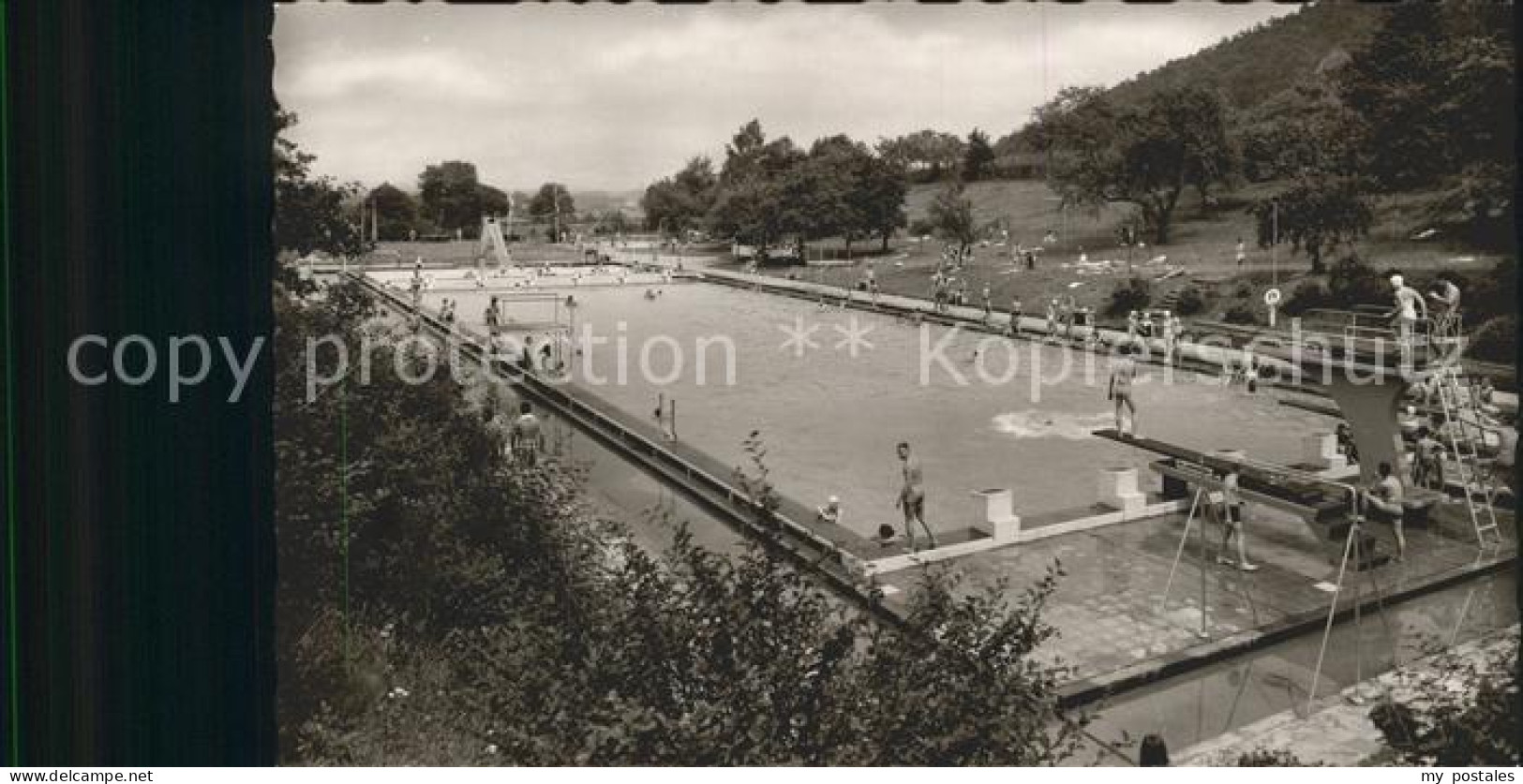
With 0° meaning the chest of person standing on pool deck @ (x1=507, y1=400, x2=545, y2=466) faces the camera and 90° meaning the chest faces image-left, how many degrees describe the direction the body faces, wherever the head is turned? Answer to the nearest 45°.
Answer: approximately 180°

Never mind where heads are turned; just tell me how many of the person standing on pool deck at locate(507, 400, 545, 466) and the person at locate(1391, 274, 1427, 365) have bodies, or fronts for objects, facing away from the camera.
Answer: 1

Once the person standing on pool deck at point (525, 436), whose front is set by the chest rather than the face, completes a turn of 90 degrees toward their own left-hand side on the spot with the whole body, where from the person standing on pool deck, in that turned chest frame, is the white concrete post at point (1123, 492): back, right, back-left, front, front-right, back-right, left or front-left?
back

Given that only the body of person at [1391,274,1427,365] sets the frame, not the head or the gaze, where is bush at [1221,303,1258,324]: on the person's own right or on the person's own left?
on the person's own right

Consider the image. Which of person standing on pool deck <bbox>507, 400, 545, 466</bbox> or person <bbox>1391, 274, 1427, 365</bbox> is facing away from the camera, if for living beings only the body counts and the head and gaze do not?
person standing on pool deck <bbox>507, 400, 545, 466</bbox>

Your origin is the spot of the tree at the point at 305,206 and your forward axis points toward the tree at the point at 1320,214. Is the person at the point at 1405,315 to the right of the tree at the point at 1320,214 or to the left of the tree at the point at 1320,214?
right
